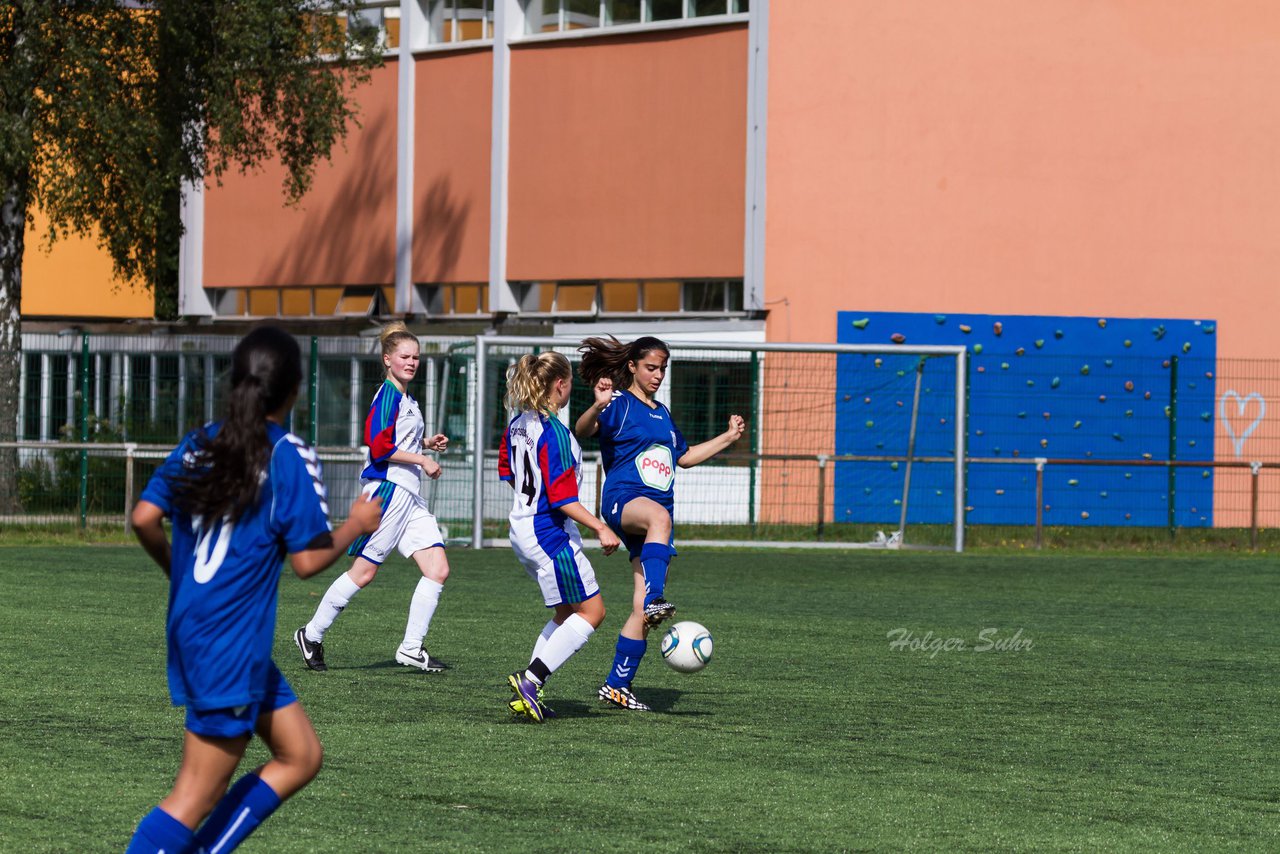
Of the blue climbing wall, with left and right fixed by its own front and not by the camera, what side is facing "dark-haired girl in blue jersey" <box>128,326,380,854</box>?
front

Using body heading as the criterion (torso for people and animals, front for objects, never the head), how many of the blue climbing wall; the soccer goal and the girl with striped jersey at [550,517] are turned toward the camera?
2

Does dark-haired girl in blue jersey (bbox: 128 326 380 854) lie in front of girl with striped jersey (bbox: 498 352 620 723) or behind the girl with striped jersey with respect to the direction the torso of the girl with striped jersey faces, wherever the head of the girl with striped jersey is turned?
behind

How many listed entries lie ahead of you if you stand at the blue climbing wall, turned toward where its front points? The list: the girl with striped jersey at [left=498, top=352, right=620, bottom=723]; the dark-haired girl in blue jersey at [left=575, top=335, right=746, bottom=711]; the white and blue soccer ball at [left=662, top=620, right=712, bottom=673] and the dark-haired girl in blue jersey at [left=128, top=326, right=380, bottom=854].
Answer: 4

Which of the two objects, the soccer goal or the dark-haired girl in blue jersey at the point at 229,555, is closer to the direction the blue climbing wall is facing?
the dark-haired girl in blue jersey

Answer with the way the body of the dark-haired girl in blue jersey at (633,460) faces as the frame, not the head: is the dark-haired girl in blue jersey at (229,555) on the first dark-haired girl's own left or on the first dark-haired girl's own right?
on the first dark-haired girl's own right

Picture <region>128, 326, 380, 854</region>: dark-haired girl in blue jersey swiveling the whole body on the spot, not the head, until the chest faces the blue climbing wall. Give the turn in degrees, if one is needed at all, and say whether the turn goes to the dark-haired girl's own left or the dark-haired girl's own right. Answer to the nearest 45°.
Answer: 0° — they already face it

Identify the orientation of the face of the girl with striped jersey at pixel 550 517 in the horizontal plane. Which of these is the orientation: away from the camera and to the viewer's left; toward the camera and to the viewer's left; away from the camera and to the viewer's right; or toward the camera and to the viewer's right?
away from the camera and to the viewer's right

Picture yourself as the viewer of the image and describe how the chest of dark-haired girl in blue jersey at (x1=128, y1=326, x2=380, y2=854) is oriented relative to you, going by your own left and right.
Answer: facing away from the viewer and to the right of the viewer

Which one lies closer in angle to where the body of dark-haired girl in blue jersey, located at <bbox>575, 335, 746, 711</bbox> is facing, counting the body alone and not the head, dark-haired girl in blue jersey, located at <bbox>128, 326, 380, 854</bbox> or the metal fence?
the dark-haired girl in blue jersey

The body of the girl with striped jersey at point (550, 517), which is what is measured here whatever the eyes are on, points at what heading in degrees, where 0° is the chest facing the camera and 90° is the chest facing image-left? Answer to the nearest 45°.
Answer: approximately 225°

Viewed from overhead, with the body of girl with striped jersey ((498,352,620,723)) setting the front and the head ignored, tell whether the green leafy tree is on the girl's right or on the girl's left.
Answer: on the girl's left

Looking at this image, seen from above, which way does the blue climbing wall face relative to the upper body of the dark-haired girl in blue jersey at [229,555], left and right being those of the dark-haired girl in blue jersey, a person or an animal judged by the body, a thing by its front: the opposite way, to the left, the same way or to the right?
the opposite way

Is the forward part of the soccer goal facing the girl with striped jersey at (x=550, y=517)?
yes

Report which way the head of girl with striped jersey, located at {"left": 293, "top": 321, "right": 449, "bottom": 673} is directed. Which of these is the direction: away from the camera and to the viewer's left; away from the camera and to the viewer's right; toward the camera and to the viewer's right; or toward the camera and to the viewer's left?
toward the camera and to the viewer's right
